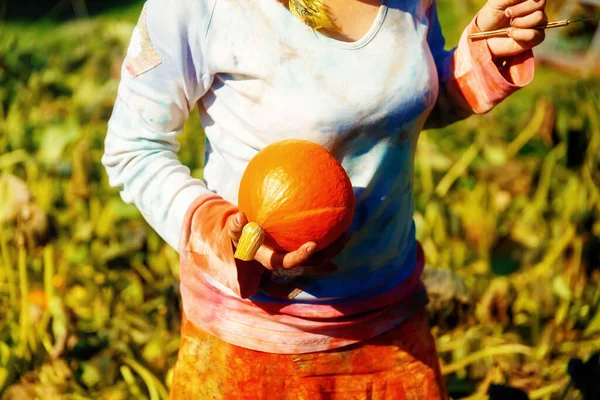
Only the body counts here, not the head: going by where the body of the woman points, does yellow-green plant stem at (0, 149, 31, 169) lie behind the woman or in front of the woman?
behind

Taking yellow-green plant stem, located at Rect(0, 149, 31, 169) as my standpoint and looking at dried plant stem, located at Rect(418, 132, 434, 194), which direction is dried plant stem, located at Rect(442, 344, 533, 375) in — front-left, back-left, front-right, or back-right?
front-right

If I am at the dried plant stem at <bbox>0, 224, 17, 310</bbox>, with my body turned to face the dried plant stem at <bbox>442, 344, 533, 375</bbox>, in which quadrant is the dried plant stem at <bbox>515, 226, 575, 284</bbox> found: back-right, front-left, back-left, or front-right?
front-left

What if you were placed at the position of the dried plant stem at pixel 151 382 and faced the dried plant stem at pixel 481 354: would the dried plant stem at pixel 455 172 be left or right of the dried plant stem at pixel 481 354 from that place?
left

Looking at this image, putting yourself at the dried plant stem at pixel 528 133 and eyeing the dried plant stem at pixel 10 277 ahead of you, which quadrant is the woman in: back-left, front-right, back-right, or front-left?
front-left

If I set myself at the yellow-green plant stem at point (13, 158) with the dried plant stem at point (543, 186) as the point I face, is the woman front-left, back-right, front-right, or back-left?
front-right

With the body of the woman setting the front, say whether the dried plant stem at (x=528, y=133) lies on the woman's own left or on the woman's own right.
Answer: on the woman's own left

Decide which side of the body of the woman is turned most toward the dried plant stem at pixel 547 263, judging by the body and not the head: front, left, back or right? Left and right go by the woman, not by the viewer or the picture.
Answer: left

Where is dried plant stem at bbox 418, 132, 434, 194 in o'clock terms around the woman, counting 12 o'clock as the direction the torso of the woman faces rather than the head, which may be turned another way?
The dried plant stem is roughly at 8 o'clock from the woman.

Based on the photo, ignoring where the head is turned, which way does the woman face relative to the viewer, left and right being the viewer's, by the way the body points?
facing the viewer and to the right of the viewer
